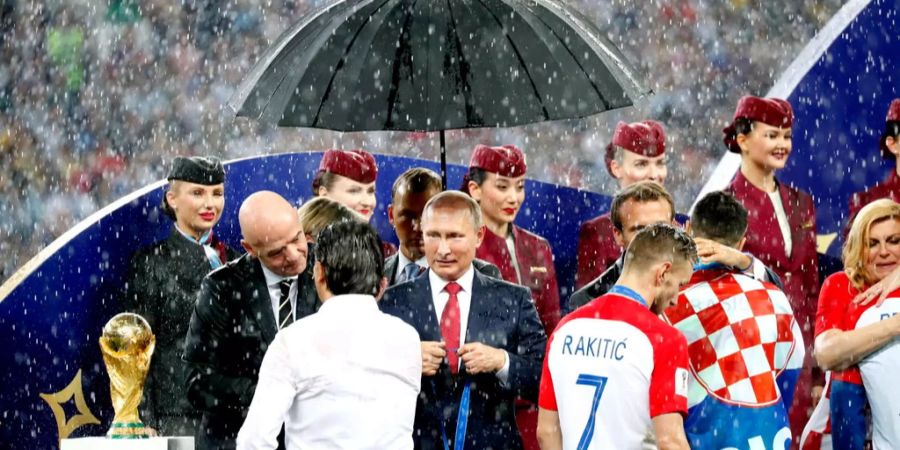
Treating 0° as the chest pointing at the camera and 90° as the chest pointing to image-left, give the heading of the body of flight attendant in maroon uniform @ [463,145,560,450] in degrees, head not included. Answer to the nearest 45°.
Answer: approximately 315°

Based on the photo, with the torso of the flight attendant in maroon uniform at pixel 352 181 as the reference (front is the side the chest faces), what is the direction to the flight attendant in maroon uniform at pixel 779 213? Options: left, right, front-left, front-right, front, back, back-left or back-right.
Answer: front-left

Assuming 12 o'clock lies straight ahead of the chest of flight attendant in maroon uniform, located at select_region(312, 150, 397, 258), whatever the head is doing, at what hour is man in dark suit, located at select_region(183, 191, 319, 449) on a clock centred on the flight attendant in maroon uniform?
The man in dark suit is roughly at 2 o'clock from the flight attendant in maroon uniform.

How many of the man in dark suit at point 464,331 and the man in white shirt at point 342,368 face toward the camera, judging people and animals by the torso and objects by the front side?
1

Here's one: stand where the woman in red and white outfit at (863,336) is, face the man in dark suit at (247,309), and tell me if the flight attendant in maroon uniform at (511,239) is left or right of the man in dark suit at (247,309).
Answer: right

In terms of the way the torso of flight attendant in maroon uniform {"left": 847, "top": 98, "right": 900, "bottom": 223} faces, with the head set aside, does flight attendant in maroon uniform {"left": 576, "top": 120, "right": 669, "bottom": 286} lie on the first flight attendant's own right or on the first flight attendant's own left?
on the first flight attendant's own right

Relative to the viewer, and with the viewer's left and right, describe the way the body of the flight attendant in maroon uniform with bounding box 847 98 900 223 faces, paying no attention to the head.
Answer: facing the viewer and to the right of the viewer

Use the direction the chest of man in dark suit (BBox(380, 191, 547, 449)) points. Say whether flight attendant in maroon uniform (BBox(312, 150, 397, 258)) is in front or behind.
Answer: behind
